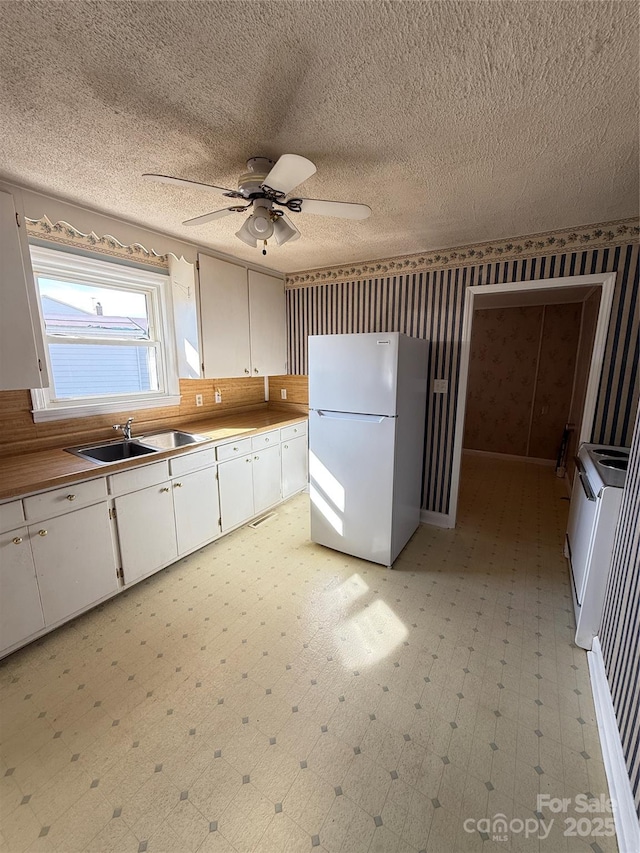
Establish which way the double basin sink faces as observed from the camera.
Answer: facing the viewer and to the right of the viewer

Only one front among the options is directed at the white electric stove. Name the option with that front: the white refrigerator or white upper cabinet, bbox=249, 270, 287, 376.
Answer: the white upper cabinet

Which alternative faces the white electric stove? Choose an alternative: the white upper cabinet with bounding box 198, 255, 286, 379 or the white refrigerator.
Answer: the white upper cabinet

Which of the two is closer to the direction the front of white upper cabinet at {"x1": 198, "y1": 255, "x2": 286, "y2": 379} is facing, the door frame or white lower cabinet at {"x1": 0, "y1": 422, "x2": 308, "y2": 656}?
the door frame

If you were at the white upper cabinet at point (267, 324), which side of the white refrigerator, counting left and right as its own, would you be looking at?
right

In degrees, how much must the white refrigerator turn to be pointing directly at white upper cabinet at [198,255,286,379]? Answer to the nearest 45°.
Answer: approximately 90° to its right

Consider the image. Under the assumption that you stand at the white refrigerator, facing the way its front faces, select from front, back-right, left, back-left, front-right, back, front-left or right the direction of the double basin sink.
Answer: front-right

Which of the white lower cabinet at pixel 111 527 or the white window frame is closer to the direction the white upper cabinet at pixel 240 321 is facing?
the white lower cabinet

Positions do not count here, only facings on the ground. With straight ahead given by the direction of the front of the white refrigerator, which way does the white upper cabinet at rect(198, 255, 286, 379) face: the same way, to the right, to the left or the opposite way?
to the left

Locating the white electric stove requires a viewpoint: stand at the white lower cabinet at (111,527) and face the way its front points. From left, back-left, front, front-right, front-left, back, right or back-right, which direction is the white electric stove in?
front

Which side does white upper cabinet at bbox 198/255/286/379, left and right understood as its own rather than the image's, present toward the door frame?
front

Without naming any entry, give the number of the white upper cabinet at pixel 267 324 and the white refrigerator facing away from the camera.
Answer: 0

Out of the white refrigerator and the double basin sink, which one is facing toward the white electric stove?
the double basin sink

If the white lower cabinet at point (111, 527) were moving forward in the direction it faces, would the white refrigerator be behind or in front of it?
in front

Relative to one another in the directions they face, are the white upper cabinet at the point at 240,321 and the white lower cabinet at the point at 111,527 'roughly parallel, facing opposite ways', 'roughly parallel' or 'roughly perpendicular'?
roughly parallel

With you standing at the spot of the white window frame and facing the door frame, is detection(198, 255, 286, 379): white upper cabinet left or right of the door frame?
left

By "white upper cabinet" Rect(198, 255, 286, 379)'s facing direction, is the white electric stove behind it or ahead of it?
ahead

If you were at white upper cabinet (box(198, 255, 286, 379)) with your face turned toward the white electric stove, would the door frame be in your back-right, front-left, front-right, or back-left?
front-left
